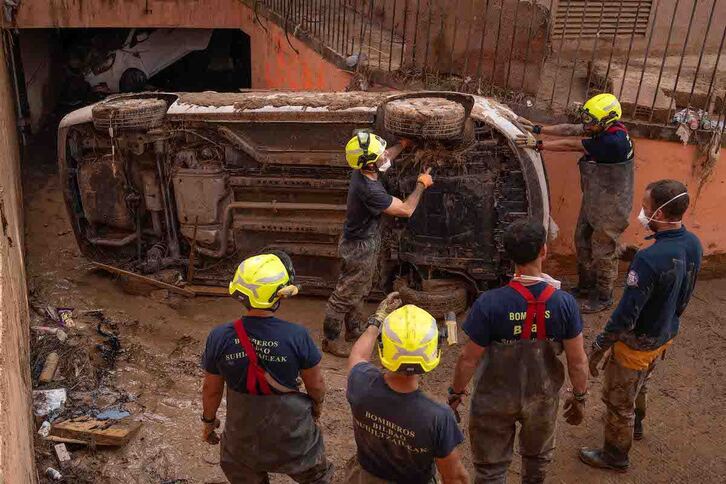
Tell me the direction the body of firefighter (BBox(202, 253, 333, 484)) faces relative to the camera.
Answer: away from the camera

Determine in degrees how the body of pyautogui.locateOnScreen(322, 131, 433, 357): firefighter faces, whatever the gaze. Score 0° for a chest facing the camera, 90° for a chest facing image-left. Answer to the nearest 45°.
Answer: approximately 270°

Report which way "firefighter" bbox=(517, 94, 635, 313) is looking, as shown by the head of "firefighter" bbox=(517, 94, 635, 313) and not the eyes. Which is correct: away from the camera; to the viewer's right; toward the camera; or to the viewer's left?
to the viewer's left

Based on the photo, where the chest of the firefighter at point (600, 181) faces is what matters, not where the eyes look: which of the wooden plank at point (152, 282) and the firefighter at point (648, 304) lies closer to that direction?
the wooden plank

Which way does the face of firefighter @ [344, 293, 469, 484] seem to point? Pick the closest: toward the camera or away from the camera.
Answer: away from the camera

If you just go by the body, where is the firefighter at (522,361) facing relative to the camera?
away from the camera

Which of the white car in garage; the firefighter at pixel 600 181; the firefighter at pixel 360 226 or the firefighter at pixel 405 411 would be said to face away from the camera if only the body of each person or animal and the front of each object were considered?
the firefighter at pixel 405 411

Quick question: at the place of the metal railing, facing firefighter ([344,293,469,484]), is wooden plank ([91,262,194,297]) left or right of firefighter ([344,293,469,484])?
right

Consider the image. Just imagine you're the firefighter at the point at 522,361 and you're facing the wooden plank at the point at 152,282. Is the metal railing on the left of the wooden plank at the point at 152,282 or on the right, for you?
right

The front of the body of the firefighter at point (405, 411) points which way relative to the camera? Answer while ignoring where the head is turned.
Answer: away from the camera
